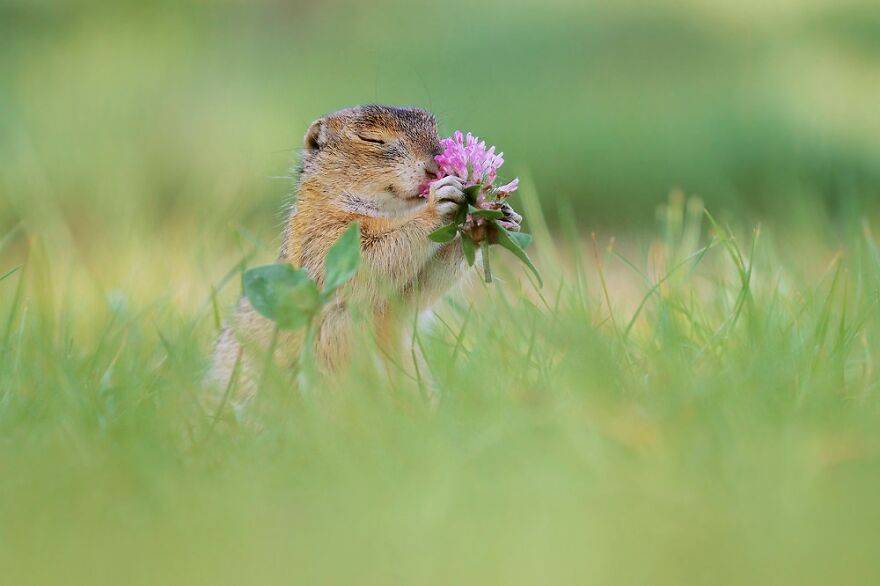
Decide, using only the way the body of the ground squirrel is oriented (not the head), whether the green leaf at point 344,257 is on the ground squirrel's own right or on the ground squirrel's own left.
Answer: on the ground squirrel's own right

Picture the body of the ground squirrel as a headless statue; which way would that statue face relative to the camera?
to the viewer's right

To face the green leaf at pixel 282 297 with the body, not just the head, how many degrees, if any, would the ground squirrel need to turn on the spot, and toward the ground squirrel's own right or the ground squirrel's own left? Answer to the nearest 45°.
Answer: approximately 90° to the ground squirrel's own right
